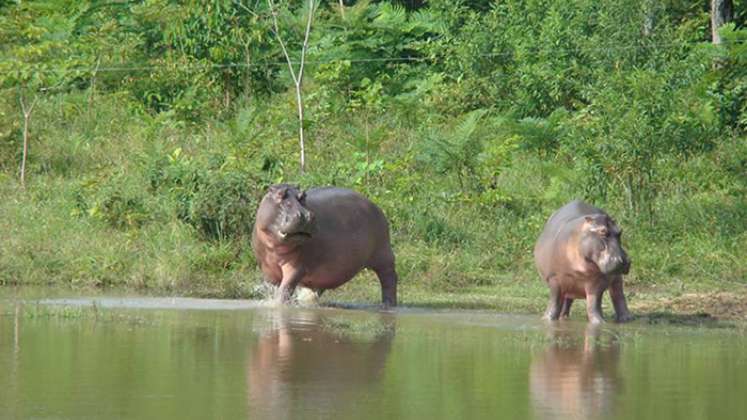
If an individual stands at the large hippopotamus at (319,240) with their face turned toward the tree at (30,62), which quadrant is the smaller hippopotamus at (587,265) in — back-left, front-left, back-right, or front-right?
back-right

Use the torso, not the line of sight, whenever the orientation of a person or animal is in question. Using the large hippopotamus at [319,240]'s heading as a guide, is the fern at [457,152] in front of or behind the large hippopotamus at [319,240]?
behind

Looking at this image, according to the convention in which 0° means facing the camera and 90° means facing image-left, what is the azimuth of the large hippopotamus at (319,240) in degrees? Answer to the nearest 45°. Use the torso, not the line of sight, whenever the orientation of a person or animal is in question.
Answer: approximately 45°

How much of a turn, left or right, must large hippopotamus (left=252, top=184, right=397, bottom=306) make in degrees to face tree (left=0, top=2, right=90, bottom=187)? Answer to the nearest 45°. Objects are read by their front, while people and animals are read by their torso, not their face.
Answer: approximately 90° to its right

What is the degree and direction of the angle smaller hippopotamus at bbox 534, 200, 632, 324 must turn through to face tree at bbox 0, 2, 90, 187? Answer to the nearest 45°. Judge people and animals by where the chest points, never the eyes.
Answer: approximately 180°

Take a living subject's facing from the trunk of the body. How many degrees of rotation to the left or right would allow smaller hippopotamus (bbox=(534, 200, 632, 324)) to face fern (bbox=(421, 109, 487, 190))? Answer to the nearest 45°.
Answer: approximately 135° to its left

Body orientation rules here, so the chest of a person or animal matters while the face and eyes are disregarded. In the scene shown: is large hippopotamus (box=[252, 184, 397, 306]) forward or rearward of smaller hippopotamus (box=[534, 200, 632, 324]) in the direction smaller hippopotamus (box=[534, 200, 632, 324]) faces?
rearward

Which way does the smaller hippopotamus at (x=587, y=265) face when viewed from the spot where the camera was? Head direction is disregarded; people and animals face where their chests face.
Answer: facing the viewer and to the right of the viewer

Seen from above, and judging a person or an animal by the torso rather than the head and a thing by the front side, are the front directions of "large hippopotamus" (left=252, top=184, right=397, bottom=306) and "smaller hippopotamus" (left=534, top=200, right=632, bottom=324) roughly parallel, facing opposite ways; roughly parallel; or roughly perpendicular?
roughly perpendicular

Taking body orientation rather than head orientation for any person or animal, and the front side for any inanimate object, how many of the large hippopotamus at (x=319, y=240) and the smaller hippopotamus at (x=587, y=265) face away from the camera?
0
